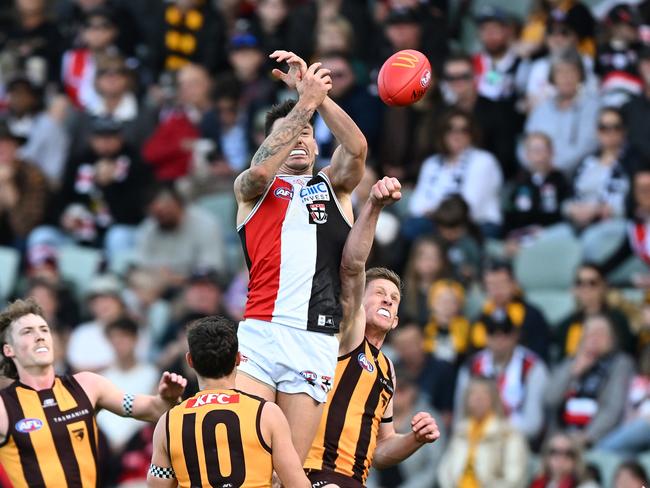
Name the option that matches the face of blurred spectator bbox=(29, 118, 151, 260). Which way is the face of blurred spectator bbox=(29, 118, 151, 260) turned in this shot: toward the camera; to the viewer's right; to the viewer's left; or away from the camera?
toward the camera

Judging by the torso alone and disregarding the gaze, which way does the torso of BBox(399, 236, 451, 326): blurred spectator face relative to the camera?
toward the camera

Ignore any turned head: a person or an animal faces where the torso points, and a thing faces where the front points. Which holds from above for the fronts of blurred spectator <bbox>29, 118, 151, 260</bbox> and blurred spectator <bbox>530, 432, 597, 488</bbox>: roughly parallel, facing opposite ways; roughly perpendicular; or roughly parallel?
roughly parallel

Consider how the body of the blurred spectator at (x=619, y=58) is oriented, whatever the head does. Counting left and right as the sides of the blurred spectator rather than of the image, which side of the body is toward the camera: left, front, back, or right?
front

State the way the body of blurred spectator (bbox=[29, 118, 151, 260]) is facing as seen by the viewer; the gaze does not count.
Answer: toward the camera

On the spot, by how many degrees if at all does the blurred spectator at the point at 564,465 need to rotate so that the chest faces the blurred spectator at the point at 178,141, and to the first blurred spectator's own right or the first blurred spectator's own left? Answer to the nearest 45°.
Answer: approximately 135° to the first blurred spectator's own right

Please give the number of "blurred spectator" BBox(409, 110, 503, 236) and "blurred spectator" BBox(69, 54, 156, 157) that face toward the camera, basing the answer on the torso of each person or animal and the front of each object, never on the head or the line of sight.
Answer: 2

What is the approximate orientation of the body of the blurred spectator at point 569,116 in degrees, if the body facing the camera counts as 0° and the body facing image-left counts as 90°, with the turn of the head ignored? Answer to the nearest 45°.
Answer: approximately 0°

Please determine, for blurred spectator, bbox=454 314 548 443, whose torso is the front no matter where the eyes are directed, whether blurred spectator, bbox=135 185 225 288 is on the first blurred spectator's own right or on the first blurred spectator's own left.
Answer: on the first blurred spectator's own right

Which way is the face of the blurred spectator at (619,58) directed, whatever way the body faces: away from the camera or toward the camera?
toward the camera

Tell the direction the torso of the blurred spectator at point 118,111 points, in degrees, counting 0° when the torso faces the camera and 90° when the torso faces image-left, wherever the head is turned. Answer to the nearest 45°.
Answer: approximately 0°

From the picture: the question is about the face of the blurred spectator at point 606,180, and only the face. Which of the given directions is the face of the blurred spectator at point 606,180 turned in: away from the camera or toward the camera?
toward the camera

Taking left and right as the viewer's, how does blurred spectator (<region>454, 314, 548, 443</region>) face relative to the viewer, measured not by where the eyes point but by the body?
facing the viewer

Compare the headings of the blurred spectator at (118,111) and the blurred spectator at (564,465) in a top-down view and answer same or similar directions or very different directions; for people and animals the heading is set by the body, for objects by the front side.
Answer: same or similar directions

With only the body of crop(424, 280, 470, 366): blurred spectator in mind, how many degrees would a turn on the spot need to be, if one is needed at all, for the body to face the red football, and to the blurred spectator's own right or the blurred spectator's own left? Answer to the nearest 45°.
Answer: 0° — they already face it

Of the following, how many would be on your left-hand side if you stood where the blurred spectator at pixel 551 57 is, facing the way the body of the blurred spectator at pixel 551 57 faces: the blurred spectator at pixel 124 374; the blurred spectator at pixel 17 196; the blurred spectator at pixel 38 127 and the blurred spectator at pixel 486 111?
0

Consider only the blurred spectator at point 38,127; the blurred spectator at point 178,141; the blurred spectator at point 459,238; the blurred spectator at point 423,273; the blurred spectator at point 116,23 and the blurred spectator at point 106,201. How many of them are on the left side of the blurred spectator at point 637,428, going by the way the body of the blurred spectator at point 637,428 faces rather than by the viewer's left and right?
0
